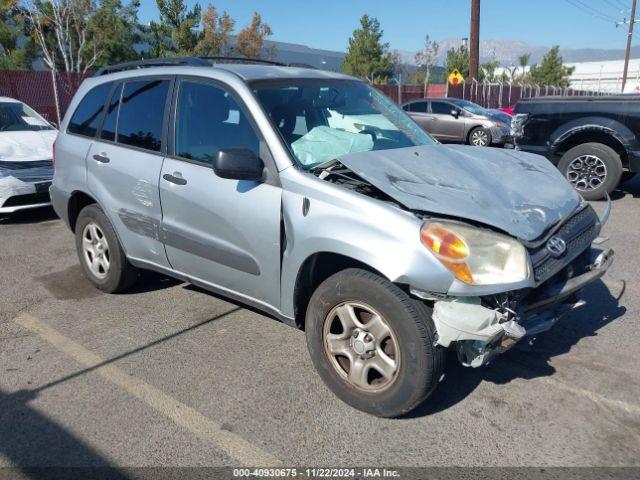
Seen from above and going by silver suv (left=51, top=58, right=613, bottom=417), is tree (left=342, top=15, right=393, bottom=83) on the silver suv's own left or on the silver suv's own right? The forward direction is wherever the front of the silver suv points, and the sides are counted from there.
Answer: on the silver suv's own left

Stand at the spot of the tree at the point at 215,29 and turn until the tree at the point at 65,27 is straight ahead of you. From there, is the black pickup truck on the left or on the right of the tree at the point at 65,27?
left

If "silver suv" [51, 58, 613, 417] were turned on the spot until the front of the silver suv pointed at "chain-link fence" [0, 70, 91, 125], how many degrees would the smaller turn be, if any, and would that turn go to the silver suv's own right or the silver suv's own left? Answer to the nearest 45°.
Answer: approximately 180°

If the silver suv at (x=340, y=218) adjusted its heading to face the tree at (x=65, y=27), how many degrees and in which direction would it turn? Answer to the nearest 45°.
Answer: approximately 180°

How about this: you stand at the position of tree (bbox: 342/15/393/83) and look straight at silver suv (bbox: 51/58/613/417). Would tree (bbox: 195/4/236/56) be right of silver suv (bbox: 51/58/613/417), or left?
right

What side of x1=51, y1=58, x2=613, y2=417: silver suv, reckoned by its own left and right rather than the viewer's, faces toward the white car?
back

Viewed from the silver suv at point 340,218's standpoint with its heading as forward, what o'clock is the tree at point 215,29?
The tree is roughly at 7 o'clock from the silver suv.

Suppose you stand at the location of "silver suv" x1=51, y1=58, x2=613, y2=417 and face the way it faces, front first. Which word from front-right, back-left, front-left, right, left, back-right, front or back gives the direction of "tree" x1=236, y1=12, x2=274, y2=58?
back-left

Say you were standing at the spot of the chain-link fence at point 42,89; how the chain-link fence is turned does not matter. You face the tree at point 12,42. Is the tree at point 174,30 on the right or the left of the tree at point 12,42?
right
